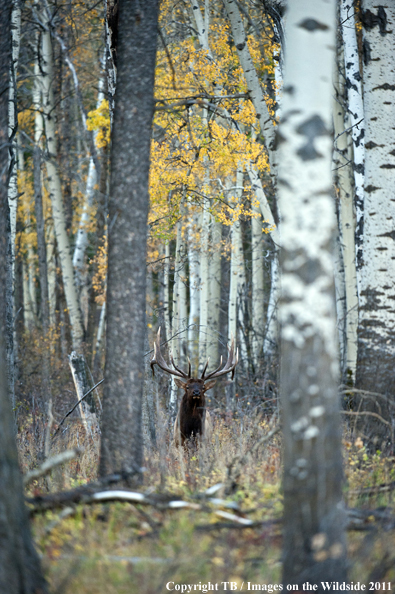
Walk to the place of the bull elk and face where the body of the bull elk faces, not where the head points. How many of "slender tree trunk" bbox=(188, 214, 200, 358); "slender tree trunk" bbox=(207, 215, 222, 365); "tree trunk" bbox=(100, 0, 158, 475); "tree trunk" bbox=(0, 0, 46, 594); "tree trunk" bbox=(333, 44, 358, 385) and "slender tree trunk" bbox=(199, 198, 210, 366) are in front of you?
2

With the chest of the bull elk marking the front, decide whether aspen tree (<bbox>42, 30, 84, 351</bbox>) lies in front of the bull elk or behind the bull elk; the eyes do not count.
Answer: behind

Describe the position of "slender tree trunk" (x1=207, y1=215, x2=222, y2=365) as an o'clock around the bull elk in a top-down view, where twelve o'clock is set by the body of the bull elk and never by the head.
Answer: The slender tree trunk is roughly at 6 o'clock from the bull elk.

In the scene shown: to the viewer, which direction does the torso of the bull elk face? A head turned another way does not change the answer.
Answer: toward the camera

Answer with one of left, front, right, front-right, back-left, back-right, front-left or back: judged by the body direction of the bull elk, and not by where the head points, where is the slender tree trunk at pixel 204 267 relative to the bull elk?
back

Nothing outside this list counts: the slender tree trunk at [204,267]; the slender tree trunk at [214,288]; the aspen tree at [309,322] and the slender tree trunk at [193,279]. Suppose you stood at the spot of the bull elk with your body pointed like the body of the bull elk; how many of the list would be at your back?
3

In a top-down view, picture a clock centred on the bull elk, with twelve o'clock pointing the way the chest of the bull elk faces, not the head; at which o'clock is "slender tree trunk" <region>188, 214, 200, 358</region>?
The slender tree trunk is roughly at 6 o'clock from the bull elk.

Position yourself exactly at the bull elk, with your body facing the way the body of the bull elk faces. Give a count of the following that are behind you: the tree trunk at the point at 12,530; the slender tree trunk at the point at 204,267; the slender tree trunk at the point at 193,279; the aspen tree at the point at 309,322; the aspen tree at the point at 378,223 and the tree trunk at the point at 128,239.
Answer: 2

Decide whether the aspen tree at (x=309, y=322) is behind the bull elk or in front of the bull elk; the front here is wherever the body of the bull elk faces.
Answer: in front

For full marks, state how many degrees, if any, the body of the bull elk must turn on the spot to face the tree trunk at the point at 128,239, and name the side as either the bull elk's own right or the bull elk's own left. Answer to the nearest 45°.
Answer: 0° — it already faces it

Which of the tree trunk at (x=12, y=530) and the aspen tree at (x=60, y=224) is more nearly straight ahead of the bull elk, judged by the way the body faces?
the tree trunk

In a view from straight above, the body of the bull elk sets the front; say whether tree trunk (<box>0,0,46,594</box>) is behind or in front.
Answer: in front
